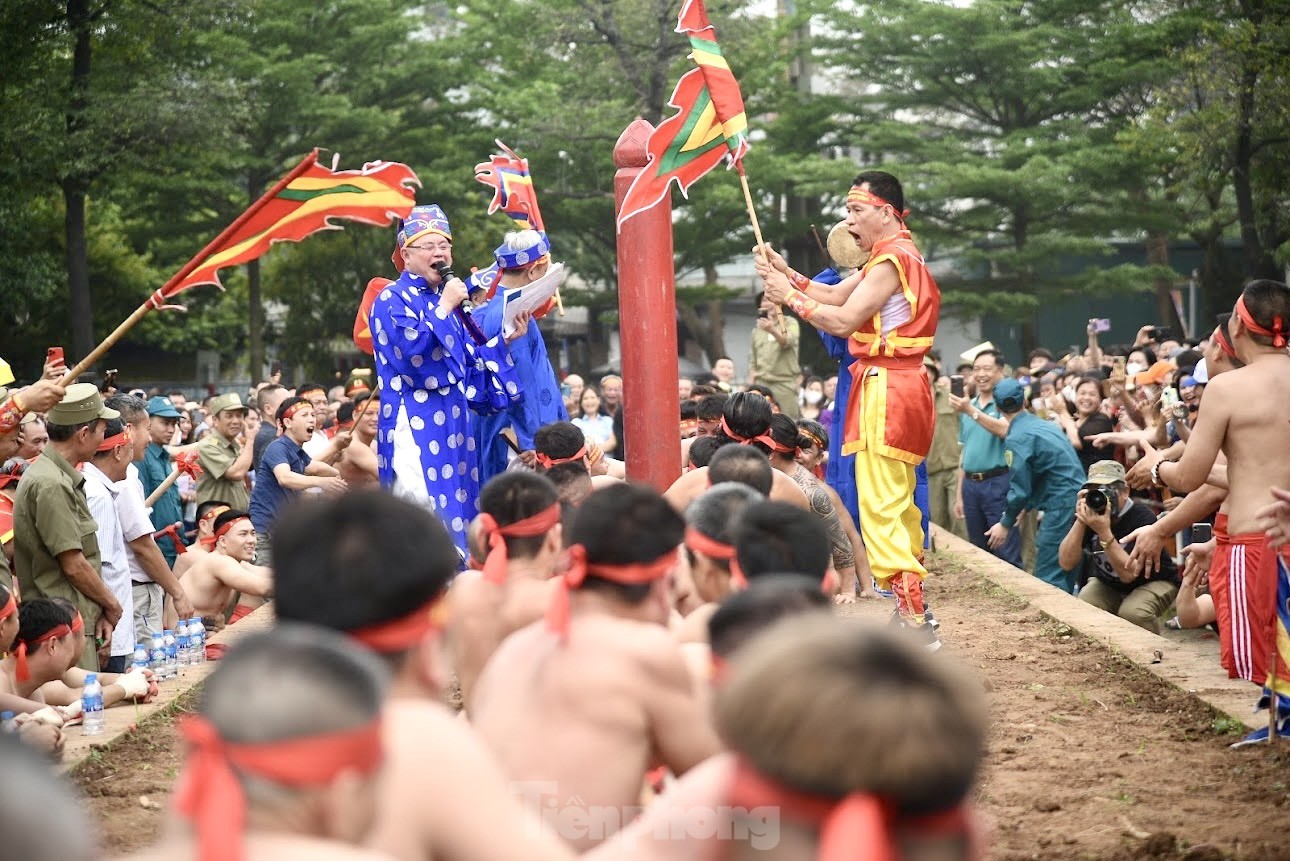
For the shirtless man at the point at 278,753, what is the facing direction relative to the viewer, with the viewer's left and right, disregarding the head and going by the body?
facing away from the viewer and to the right of the viewer

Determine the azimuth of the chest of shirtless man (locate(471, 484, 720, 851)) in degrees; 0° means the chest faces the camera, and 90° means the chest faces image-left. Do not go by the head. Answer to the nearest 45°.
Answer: approximately 225°

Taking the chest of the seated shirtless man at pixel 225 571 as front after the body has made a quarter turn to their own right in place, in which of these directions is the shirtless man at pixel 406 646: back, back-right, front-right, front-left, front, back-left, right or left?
front

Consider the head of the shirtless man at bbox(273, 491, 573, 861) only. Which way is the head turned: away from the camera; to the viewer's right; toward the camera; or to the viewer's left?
away from the camera

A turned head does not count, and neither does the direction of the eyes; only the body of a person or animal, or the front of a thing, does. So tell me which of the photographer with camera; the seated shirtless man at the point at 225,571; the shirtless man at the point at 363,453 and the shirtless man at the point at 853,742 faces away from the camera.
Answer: the shirtless man at the point at 853,742

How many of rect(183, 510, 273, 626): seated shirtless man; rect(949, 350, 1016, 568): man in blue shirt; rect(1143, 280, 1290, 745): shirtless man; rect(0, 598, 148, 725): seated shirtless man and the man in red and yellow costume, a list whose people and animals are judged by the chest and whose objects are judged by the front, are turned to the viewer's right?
2

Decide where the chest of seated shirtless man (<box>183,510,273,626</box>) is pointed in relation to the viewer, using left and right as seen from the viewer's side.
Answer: facing to the right of the viewer

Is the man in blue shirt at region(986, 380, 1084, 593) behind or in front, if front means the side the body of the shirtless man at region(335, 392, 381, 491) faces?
in front

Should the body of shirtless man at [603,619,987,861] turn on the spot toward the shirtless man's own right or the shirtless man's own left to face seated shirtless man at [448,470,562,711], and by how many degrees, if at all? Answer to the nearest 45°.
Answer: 0° — they already face them

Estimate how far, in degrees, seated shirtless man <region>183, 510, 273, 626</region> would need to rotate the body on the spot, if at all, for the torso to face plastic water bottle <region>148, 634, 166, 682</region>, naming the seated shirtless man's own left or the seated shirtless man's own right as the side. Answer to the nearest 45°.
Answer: approximately 90° to the seated shirtless man's own right

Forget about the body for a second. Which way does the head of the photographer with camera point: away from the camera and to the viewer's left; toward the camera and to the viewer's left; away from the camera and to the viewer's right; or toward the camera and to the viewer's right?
toward the camera and to the viewer's left

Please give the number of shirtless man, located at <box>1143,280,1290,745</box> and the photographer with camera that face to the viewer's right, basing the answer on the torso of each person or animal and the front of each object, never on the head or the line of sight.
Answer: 0

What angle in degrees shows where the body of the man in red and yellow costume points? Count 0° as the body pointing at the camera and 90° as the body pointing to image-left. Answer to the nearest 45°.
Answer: approximately 90°

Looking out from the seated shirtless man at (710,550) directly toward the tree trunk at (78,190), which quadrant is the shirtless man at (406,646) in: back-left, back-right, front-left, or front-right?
back-left

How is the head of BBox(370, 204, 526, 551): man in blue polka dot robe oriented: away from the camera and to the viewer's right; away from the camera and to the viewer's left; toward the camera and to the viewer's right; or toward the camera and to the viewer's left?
toward the camera and to the viewer's right

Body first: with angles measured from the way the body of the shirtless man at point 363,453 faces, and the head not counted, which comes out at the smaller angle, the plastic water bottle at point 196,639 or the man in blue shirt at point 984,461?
the man in blue shirt

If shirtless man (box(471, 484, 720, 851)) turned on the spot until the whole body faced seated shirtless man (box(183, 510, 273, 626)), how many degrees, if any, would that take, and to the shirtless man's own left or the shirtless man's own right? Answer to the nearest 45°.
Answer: approximately 45° to the shirtless man's own left
